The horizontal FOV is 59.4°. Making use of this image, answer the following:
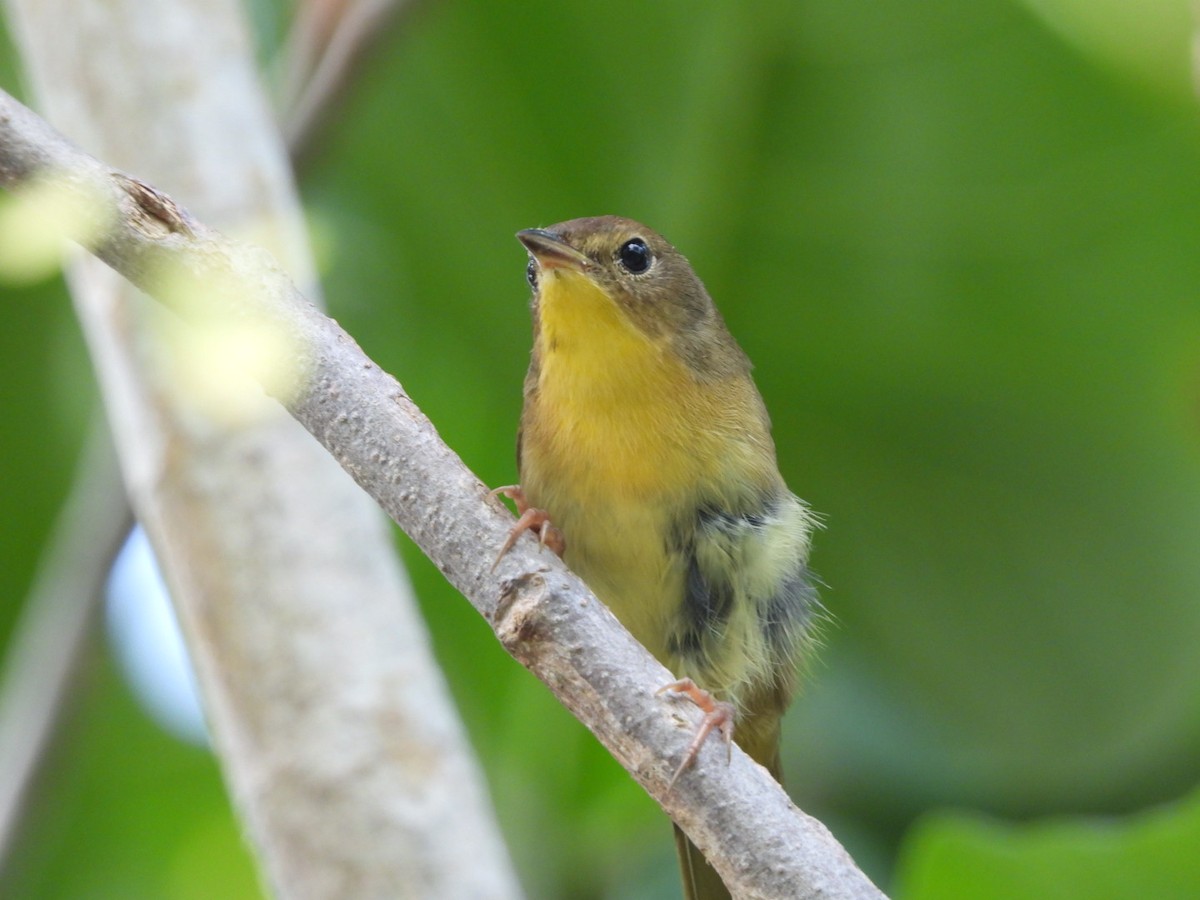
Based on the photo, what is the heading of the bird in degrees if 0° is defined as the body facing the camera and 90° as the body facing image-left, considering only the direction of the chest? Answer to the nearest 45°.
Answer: approximately 45°

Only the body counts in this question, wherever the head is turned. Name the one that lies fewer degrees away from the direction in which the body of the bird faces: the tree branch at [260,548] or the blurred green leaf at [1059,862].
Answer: the tree branch
